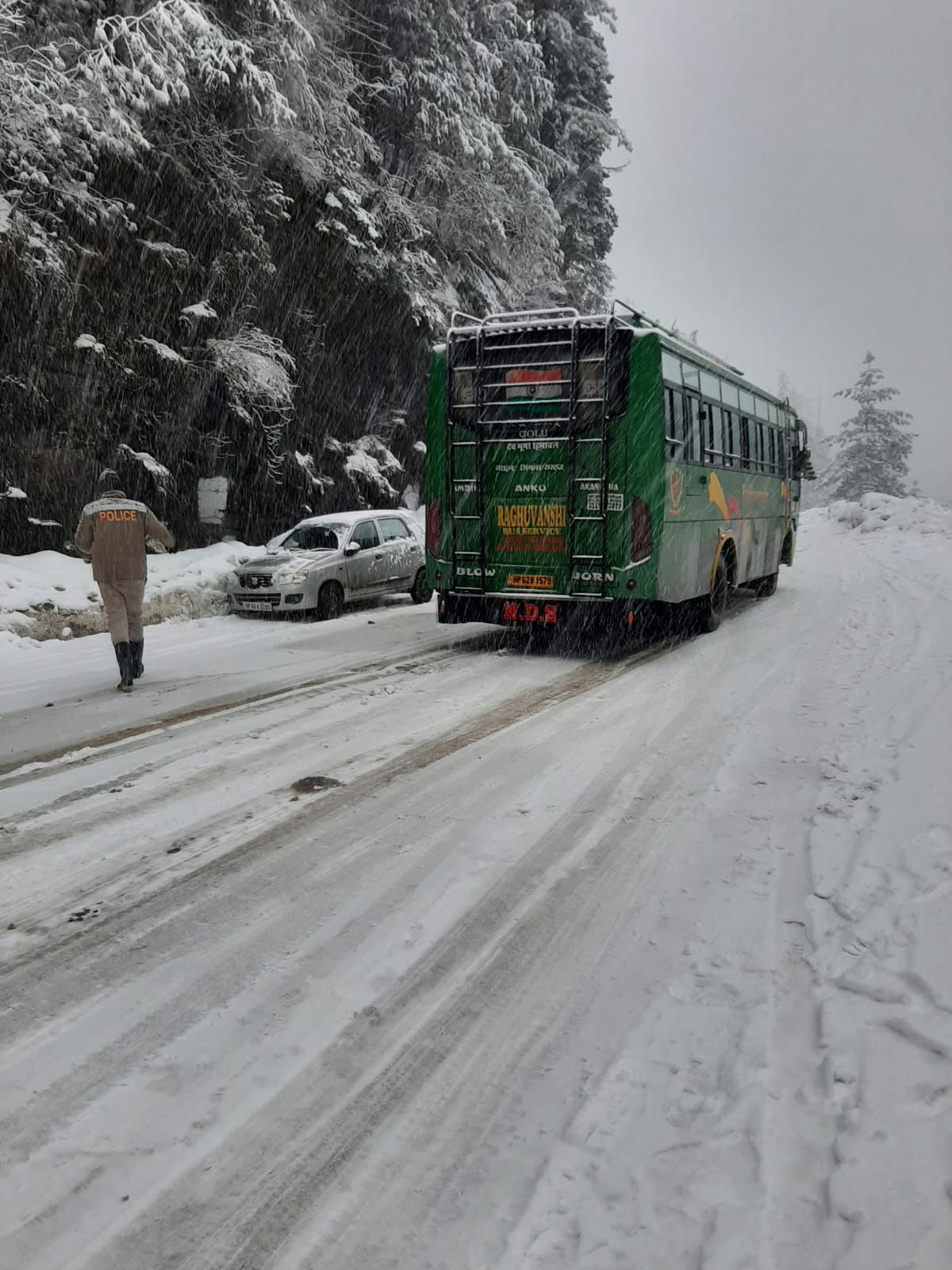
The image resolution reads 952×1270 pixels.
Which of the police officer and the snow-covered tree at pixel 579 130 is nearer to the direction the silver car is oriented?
the police officer

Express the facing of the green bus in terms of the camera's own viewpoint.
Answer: facing away from the viewer and to the right of the viewer

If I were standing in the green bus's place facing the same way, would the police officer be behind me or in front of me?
behind

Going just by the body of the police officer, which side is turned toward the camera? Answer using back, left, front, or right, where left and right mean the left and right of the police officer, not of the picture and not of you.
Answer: back

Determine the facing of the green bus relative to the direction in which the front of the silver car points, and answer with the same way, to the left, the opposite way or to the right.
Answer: the opposite way

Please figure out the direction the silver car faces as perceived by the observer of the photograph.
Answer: facing the viewer and to the left of the viewer

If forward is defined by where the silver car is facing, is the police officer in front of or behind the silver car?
in front

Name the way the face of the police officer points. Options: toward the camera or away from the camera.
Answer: away from the camera

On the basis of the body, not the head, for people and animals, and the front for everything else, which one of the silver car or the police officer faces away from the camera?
the police officer

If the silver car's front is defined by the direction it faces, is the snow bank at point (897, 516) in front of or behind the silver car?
behind

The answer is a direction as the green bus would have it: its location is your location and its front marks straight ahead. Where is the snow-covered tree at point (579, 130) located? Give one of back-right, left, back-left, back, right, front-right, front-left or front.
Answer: front-left

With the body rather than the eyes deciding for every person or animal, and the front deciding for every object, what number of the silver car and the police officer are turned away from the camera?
1
